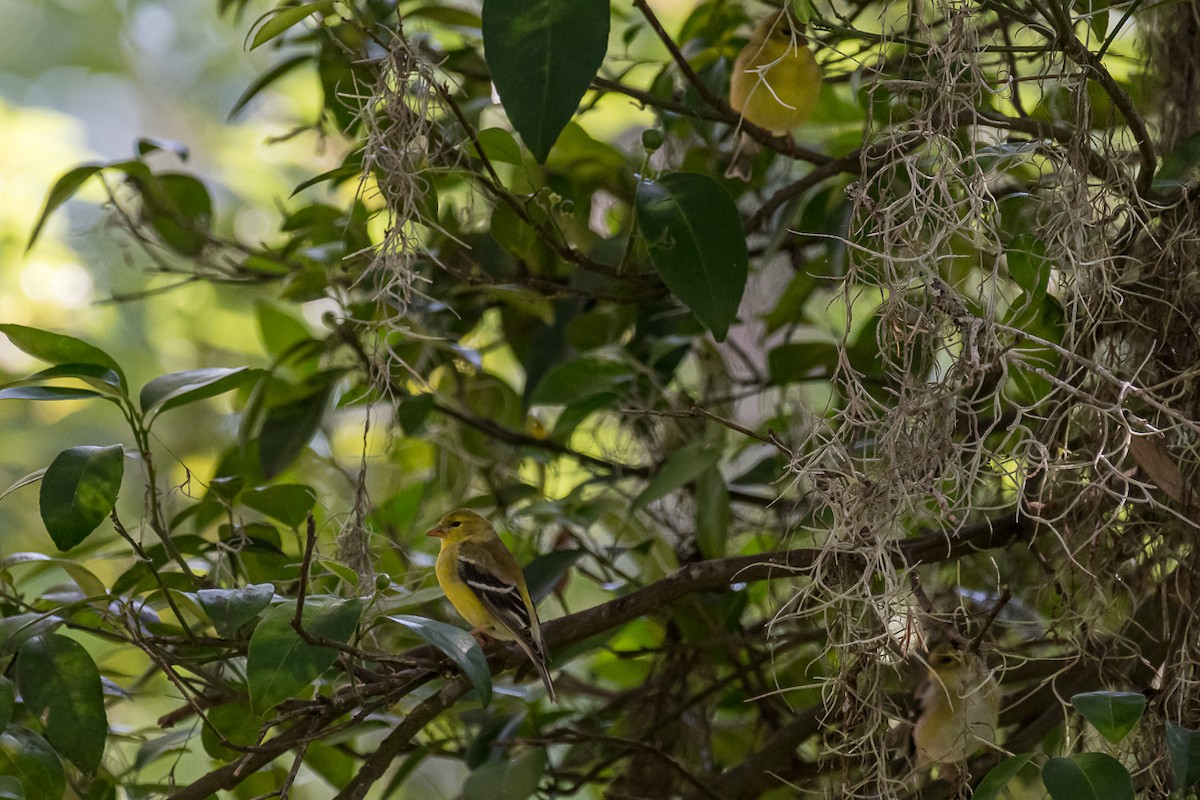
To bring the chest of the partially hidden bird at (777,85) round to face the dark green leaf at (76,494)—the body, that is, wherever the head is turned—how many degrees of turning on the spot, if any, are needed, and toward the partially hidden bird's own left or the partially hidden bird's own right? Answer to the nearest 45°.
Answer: approximately 90° to the partially hidden bird's own right

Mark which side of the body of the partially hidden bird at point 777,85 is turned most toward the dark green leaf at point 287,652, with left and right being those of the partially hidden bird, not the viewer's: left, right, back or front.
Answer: right

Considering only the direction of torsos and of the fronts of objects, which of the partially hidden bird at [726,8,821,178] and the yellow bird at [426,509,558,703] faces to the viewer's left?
the yellow bird

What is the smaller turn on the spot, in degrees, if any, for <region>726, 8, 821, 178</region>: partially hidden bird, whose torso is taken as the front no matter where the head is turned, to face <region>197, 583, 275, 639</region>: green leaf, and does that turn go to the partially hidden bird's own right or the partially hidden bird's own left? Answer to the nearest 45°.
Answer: approximately 90° to the partially hidden bird's own right

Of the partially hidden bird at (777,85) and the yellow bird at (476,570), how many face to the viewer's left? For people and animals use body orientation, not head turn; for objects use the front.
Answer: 1

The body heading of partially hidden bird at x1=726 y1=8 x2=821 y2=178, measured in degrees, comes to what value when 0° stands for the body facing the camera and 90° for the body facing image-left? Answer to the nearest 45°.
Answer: approximately 315°

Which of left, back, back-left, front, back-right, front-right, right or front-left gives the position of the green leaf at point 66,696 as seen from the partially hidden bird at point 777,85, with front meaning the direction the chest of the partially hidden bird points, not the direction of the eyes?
right

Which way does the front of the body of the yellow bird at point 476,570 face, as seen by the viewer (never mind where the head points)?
to the viewer's left
